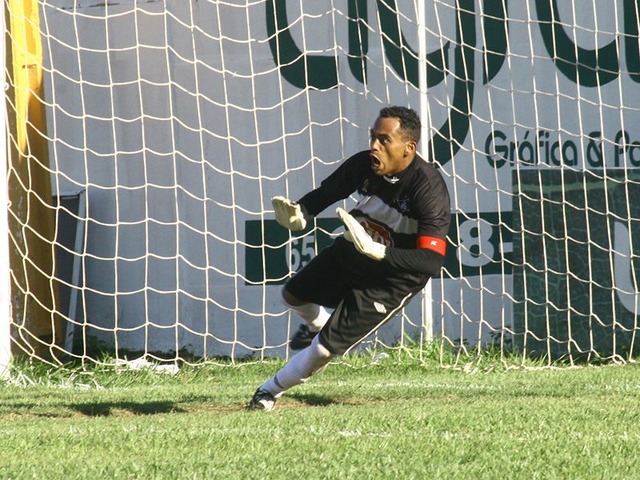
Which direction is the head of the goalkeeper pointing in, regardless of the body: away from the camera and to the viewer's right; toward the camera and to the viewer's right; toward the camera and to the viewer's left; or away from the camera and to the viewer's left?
toward the camera and to the viewer's left

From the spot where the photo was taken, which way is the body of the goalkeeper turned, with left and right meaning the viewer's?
facing the viewer and to the left of the viewer
